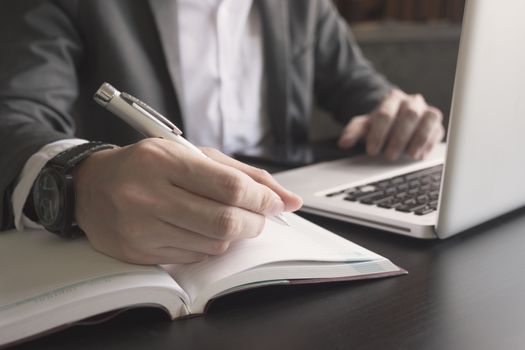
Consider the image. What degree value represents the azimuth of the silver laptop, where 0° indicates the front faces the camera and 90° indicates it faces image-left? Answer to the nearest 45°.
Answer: approximately 135°

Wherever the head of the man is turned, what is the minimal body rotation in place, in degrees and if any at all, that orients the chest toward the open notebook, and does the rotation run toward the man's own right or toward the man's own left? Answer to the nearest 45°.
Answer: approximately 45° to the man's own right

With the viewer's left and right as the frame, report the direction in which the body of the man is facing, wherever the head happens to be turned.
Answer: facing the viewer and to the right of the viewer

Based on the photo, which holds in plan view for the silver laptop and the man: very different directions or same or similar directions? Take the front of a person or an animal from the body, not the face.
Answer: very different directions
